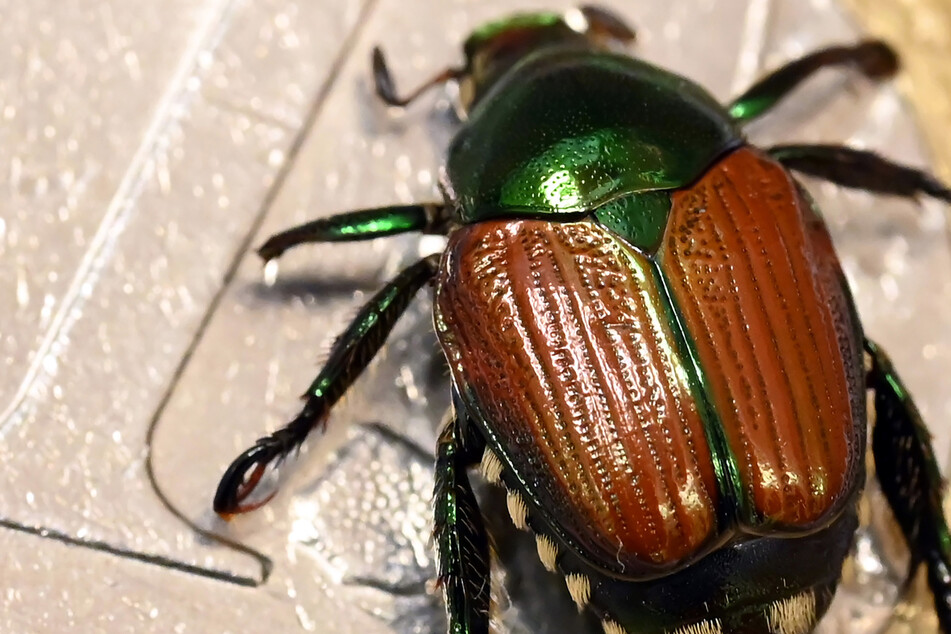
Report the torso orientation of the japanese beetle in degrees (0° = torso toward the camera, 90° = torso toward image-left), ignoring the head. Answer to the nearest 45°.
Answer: approximately 180°
